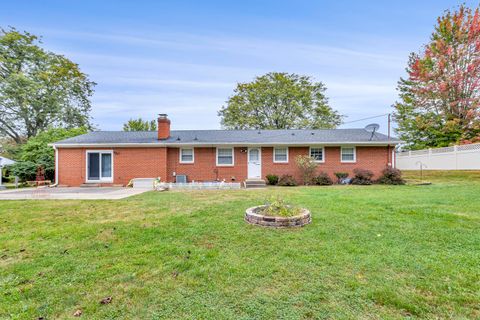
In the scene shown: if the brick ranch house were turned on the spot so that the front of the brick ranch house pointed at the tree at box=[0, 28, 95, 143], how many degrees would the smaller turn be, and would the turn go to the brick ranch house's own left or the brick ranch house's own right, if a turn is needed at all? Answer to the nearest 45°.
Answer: approximately 45° to the brick ranch house's own left

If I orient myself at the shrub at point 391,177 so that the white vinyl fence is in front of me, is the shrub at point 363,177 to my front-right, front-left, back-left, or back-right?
back-left

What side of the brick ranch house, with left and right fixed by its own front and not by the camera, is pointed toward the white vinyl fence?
right

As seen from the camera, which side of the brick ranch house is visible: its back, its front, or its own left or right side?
back
